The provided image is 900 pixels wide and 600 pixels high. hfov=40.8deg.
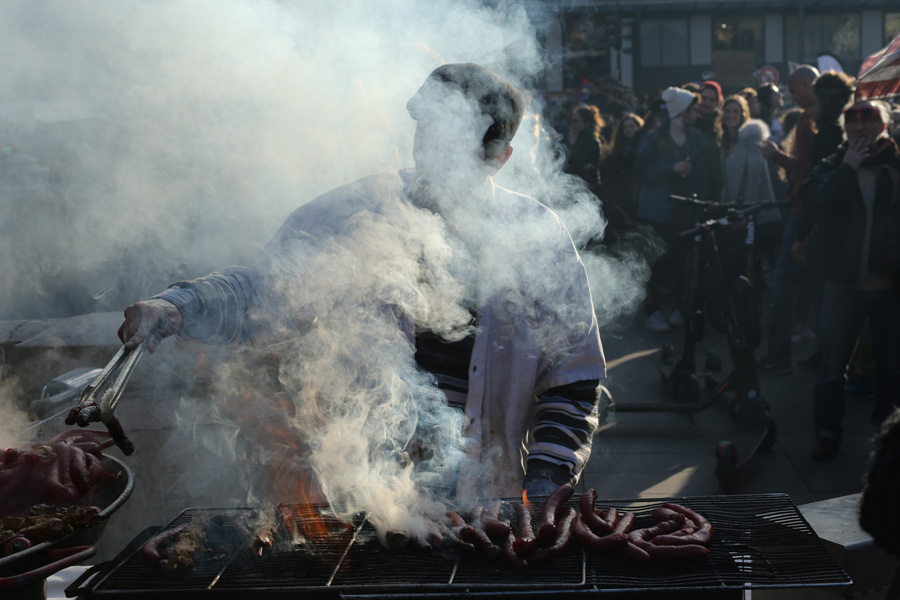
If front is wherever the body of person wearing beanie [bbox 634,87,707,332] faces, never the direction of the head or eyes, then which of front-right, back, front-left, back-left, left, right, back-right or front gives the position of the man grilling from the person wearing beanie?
front-right

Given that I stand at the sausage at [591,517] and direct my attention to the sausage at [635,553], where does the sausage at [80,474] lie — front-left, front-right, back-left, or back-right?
back-right

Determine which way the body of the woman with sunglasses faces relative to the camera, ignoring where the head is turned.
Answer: toward the camera

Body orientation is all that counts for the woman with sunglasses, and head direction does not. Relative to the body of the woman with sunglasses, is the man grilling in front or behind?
in front

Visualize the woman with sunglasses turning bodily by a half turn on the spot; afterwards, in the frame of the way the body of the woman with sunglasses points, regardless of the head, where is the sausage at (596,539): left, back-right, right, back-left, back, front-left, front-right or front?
back

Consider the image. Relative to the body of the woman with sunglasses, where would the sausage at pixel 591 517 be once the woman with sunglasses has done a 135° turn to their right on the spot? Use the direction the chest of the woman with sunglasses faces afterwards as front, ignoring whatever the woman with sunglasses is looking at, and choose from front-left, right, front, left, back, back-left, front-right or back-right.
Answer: back-left

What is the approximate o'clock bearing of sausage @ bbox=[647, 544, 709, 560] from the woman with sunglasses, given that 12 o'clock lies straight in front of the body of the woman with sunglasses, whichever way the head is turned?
The sausage is roughly at 12 o'clock from the woman with sunglasses.

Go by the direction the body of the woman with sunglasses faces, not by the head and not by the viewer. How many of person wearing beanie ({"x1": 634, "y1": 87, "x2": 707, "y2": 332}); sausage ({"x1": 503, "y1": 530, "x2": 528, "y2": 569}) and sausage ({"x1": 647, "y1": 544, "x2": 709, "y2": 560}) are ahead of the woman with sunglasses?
2

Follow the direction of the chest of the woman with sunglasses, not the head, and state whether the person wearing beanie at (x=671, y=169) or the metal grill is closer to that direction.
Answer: the metal grill

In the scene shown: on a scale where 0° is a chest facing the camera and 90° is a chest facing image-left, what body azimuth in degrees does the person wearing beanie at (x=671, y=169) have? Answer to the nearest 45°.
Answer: approximately 315°

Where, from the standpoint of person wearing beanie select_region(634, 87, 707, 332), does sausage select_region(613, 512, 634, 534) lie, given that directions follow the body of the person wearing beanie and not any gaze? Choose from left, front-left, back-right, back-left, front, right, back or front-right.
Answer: front-right

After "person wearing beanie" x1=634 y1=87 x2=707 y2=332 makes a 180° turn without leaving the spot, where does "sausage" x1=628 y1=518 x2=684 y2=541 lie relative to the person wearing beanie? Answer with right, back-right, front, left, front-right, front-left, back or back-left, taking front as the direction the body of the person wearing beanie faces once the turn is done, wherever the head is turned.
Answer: back-left
